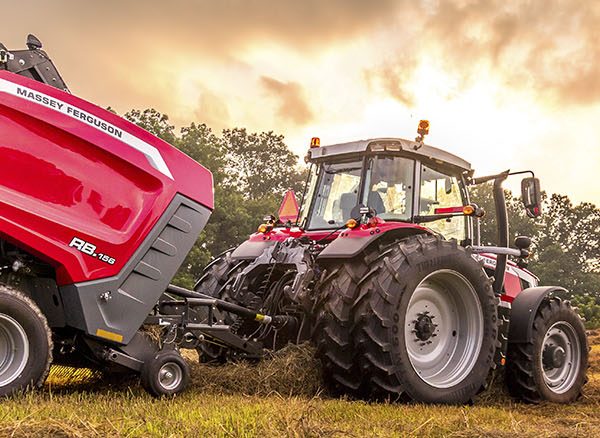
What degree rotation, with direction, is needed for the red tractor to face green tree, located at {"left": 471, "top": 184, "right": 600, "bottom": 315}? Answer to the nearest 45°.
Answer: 0° — it already faces it

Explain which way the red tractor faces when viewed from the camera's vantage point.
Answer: facing away from the viewer and to the right of the viewer

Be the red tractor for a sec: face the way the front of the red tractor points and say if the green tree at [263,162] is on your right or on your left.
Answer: on your left

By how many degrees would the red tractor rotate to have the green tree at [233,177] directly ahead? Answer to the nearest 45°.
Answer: approximately 45° to its left
